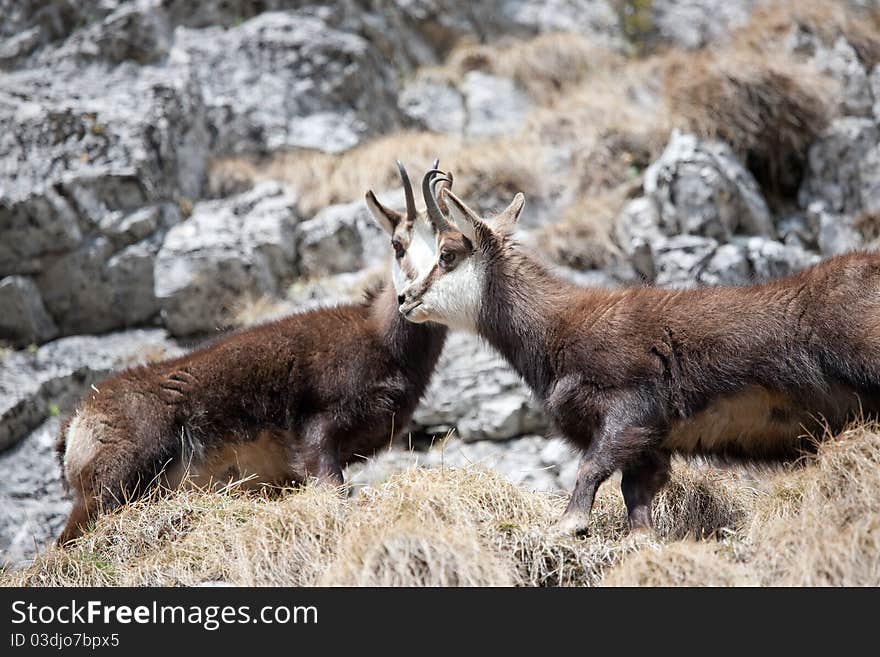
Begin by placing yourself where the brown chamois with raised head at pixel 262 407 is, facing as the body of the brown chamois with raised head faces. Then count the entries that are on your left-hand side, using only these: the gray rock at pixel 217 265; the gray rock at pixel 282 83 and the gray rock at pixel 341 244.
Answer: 3

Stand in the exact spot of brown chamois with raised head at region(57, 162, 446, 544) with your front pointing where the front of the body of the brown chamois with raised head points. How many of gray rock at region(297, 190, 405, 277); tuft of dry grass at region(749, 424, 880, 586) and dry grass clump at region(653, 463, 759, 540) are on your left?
1

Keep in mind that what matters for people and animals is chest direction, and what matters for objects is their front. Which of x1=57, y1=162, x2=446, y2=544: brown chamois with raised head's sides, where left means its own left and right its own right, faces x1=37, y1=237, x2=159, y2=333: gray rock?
left

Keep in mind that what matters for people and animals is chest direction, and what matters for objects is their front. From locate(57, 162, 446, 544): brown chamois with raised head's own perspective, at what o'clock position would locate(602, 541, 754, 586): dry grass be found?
The dry grass is roughly at 2 o'clock from the brown chamois with raised head.

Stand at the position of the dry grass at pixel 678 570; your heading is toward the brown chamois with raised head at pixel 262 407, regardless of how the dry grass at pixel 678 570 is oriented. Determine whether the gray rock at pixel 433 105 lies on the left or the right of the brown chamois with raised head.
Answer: right

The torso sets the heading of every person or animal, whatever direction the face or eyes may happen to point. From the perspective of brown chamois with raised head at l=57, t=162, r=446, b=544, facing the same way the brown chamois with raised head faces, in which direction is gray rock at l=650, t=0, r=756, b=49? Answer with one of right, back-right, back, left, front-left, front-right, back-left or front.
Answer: front-left

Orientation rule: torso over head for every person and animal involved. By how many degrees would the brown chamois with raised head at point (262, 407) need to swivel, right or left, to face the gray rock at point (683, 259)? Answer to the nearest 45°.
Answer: approximately 45° to its left

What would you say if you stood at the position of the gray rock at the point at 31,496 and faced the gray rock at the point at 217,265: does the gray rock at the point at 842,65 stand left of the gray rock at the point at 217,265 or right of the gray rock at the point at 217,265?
right

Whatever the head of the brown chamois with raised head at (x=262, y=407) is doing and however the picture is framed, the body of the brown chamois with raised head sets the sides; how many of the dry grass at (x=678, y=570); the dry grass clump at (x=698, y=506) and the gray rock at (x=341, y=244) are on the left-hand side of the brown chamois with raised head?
1

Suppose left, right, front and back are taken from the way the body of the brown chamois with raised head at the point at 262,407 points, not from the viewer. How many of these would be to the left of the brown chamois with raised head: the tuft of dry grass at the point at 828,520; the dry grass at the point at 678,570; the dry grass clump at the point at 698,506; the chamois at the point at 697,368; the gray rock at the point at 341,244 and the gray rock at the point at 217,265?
2

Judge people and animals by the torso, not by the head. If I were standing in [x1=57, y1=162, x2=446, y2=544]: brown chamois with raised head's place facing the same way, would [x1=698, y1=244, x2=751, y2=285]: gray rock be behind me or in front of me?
in front

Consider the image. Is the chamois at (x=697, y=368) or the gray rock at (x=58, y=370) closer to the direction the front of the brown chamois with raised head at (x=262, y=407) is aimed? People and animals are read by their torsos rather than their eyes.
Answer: the chamois

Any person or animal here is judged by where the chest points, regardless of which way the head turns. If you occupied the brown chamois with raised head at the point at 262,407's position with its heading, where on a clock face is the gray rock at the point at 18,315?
The gray rock is roughly at 8 o'clock from the brown chamois with raised head.

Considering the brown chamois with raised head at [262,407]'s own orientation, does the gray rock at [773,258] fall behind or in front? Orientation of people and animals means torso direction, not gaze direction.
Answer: in front

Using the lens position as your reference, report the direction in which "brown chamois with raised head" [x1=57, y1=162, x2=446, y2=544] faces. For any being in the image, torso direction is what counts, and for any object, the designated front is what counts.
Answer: facing to the right of the viewer
